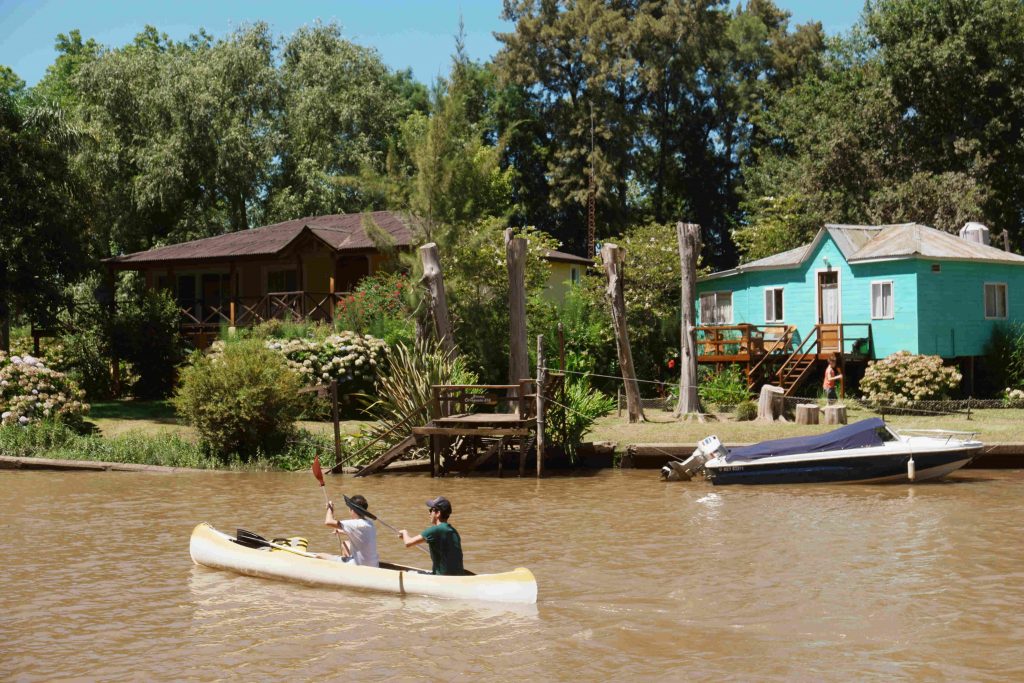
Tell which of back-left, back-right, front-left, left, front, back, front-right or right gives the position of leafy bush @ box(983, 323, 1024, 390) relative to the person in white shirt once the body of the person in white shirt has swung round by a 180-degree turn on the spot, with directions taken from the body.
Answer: left

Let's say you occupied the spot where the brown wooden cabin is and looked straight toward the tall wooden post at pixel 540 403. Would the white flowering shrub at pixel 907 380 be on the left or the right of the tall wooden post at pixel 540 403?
left

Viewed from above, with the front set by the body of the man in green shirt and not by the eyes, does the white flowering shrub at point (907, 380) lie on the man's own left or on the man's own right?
on the man's own right

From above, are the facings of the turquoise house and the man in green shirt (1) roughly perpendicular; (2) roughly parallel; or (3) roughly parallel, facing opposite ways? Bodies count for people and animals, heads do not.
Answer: roughly perpendicular

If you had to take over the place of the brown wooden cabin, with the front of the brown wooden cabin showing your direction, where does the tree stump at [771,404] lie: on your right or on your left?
on your left

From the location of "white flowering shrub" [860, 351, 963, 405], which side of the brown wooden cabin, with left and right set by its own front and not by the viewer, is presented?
left

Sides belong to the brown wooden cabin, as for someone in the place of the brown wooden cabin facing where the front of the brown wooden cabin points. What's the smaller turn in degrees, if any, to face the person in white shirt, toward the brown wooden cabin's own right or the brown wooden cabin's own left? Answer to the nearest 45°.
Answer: approximately 45° to the brown wooden cabin's own left

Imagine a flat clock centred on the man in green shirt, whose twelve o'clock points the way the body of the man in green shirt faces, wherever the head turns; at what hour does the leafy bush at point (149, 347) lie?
The leafy bush is roughly at 1 o'clock from the man in green shirt.

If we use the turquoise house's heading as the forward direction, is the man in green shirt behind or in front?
in front

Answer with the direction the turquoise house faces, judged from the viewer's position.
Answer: facing the viewer and to the left of the viewer

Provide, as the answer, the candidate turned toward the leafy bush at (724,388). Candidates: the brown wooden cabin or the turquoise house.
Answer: the turquoise house
